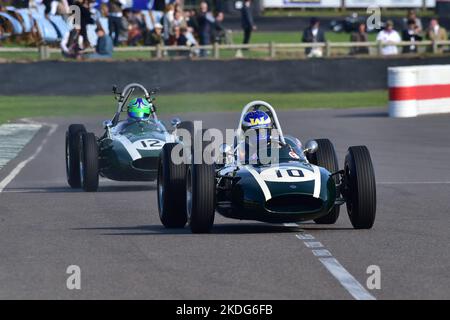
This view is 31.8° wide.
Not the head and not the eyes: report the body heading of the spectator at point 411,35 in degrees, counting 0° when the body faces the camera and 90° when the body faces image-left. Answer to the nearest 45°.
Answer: approximately 0°

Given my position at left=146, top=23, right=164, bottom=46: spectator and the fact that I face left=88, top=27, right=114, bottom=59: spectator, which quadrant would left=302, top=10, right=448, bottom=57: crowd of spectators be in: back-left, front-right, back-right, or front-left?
back-left

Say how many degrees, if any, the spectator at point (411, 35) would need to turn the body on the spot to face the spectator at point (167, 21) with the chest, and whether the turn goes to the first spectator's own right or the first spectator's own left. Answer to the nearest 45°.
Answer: approximately 90° to the first spectator's own right

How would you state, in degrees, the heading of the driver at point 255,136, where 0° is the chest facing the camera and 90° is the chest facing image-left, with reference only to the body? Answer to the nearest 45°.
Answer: approximately 0°

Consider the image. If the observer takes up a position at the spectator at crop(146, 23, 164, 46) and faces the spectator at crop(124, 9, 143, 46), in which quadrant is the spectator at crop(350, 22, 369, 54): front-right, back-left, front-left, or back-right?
back-right

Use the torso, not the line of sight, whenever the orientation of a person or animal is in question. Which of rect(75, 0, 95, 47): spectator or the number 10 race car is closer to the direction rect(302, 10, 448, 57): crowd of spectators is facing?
the number 10 race car

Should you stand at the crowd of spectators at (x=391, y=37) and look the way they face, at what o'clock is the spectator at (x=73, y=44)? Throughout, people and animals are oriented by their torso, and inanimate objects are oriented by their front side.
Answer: The spectator is roughly at 2 o'clock from the crowd of spectators.
